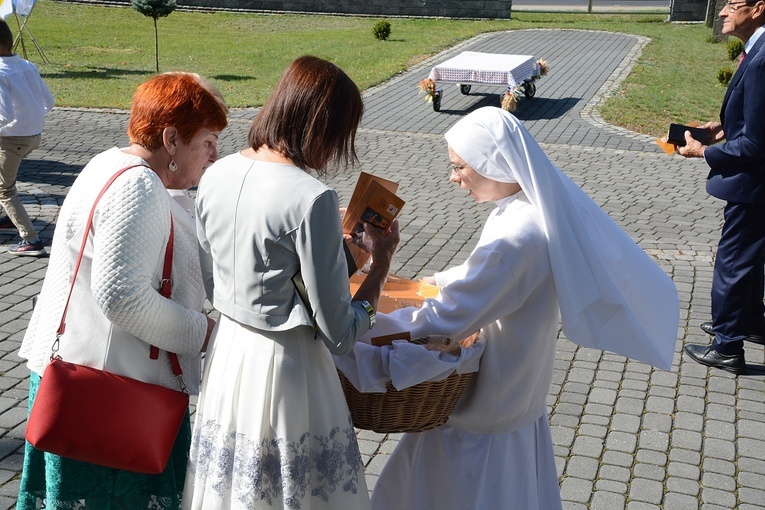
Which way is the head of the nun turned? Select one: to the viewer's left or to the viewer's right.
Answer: to the viewer's left

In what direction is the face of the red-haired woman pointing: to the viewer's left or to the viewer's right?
to the viewer's right

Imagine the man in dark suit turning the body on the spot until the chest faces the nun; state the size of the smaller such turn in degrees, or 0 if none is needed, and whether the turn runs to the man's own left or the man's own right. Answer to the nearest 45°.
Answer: approximately 90° to the man's own left

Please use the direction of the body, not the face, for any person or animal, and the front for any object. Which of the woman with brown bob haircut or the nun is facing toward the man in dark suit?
the woman with brown bob haircut

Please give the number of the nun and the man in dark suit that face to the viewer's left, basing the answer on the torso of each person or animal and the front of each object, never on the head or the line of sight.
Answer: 2

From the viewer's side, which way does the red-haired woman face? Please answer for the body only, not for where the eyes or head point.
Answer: to the viewer's right

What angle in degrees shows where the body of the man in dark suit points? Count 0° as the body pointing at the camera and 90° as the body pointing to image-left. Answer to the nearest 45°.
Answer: approximately 90°

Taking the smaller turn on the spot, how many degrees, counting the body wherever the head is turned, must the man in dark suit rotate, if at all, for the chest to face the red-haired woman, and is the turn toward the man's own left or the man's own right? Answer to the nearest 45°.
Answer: approximately 45° to the man's own left

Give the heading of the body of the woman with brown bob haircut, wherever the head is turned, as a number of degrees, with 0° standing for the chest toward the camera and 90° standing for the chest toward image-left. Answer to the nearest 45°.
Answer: approximately 225°

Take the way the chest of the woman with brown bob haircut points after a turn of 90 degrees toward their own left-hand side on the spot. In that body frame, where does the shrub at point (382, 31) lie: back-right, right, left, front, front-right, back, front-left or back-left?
front-right

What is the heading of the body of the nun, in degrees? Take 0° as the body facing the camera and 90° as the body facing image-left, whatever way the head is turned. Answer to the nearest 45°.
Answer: approximately 90°

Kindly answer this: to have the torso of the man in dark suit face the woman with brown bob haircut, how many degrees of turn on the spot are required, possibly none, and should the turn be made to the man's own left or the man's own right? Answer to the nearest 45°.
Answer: approximately 90° to the man's own left

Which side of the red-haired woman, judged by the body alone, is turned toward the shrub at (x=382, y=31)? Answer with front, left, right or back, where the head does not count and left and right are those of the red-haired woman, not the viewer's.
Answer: left

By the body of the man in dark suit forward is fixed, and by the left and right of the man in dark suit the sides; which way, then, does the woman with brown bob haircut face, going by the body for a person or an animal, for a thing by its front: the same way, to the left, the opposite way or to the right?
to the right

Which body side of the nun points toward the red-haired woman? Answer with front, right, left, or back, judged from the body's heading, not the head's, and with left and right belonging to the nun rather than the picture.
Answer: front
